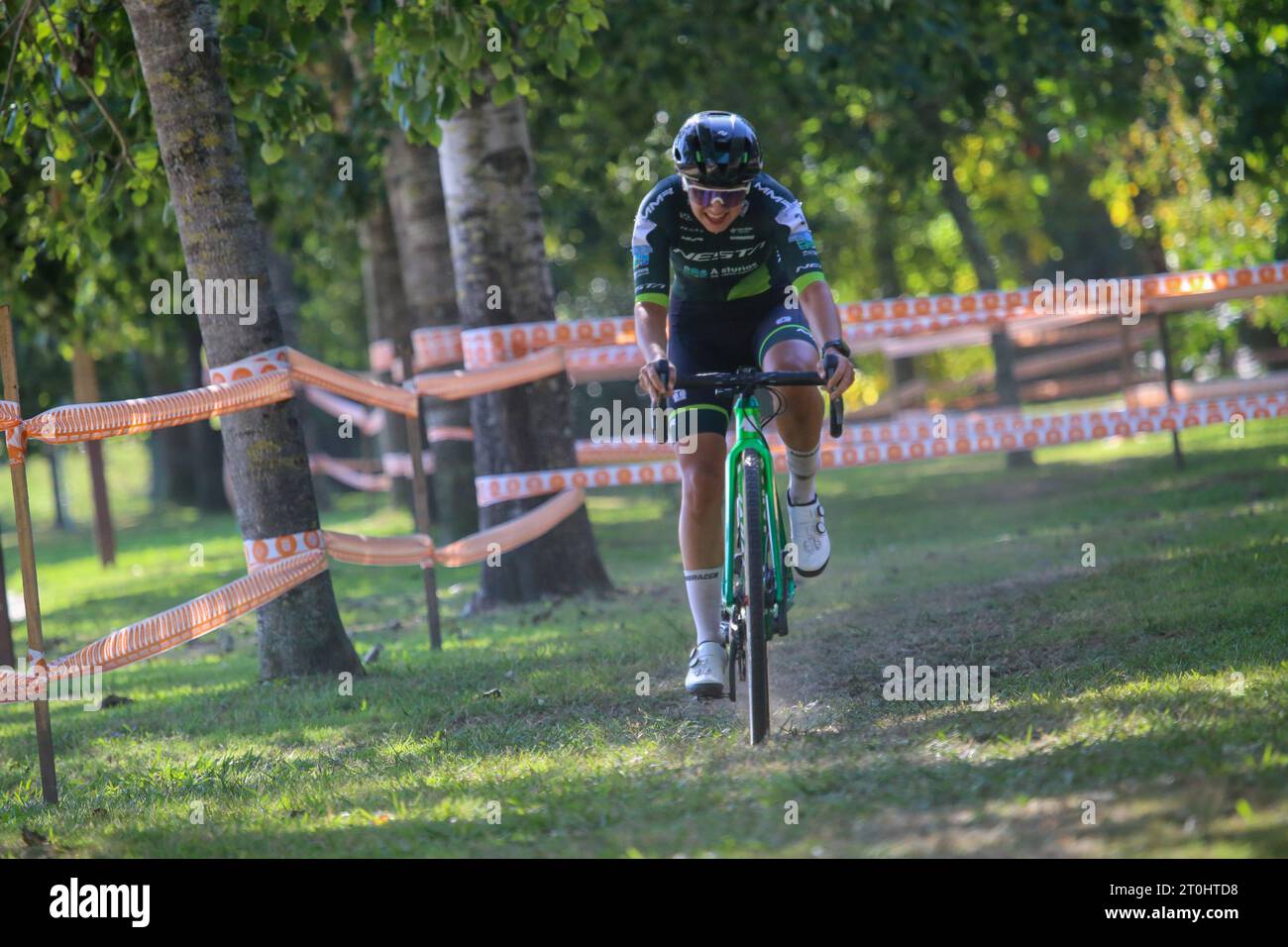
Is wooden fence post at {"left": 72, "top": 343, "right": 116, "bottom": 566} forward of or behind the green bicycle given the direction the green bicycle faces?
behind

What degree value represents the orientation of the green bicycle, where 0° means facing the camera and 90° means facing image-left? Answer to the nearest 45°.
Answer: approximately 0°

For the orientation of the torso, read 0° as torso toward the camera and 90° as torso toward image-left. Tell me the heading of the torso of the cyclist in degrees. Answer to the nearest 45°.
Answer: approximately 0°

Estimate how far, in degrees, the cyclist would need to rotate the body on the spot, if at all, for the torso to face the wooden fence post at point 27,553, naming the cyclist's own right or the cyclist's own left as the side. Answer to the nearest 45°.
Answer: approximately 90° to the cyclist's own right

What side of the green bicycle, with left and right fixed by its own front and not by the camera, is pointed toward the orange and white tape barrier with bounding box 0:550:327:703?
right

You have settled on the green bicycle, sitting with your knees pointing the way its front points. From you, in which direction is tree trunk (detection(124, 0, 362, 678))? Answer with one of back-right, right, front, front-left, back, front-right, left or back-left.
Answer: back-right

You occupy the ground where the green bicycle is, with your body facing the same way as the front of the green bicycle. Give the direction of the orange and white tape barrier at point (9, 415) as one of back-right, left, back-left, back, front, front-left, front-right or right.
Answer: right

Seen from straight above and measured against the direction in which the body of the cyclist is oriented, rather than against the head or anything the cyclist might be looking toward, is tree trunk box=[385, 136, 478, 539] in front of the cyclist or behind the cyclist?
behind
